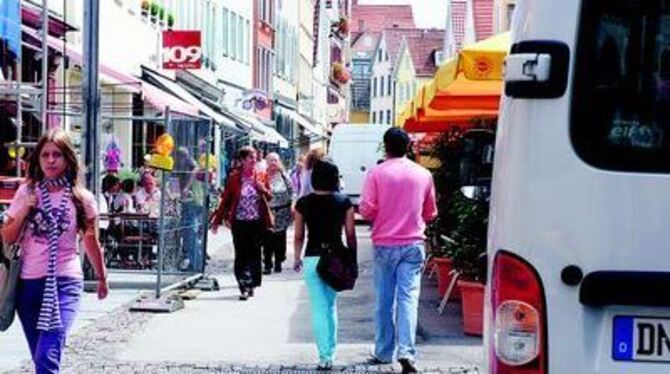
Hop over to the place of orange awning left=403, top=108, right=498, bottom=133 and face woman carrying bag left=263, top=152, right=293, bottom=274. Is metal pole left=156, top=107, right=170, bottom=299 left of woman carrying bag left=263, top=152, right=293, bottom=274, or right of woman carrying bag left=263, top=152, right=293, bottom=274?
left

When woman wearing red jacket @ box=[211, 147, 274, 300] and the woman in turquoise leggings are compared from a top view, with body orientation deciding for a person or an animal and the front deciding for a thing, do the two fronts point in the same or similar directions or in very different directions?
very different directions

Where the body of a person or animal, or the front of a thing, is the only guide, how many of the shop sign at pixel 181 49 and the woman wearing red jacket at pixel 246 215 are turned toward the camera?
2

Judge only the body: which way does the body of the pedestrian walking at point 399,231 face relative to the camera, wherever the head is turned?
away from the camera

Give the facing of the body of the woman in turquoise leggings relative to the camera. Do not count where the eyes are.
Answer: away from the camera

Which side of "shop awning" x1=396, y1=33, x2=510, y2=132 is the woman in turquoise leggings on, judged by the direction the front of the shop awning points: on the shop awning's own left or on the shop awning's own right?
on the shop awning's own left

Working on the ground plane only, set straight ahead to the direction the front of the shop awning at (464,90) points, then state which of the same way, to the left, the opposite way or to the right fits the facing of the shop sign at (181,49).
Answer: to the left

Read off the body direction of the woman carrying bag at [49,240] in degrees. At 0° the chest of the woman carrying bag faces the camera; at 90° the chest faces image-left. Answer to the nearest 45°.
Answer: approximately 0°

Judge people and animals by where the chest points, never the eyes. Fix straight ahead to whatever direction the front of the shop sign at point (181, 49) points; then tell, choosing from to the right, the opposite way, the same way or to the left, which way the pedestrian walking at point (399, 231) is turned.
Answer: the opposite way

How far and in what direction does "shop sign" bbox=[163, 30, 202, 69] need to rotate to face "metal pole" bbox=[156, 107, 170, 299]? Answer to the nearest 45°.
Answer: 0° — it already faces it

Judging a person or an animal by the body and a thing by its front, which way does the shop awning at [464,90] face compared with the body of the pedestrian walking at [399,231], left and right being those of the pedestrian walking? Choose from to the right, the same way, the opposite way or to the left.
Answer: to the left

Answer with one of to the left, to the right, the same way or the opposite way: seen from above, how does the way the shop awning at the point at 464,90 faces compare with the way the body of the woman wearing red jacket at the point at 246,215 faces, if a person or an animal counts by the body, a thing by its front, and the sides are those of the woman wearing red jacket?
to the right
